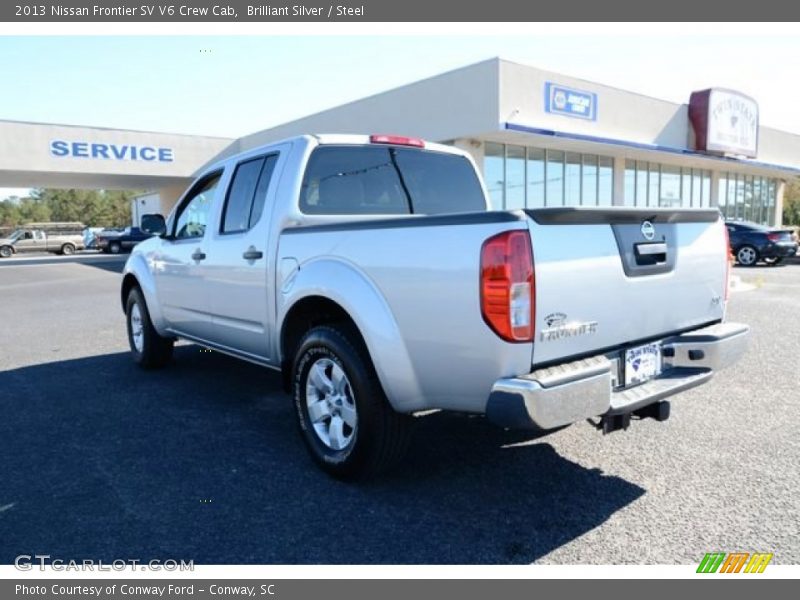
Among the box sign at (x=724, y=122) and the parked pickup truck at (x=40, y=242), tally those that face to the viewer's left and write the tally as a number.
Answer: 1

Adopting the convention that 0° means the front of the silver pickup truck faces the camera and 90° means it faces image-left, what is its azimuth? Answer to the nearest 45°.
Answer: approximately 135°

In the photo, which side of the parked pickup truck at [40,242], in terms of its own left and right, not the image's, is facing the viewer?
left

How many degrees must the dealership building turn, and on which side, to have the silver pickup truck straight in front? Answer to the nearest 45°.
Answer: approximately 45° to its right

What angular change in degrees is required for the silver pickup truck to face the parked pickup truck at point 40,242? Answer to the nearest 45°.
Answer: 0° — it already faces it

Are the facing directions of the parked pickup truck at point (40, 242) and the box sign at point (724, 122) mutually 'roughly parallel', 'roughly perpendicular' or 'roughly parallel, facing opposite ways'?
roughly perpendicular

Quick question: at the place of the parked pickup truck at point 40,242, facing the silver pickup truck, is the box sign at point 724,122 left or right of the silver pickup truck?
left

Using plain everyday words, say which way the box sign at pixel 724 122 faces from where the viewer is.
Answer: facing the viewer and to the right of the viewer

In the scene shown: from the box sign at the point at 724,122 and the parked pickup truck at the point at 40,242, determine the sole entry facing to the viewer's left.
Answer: the parked pickup truck
